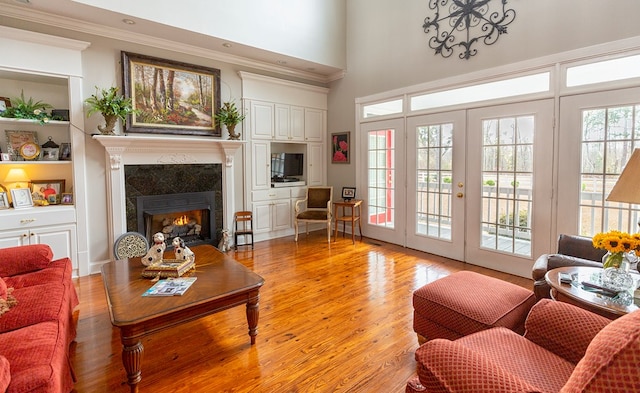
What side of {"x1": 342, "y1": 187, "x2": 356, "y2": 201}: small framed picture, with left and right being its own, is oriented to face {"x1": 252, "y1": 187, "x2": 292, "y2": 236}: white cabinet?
right

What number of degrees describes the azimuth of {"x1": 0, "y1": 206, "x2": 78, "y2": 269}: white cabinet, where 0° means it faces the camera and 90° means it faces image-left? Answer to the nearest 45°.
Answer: approximately 0°

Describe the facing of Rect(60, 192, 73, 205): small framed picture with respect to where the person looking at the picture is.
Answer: facing the viewer

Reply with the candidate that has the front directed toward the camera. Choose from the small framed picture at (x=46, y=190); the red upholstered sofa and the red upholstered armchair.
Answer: the small framed picture

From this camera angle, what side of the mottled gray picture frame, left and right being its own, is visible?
front

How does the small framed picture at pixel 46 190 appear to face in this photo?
toward the camera

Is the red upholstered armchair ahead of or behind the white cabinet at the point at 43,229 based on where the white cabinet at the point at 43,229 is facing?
ahead

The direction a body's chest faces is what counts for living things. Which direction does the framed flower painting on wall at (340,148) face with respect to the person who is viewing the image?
facing the viewer and to the left of the viewer

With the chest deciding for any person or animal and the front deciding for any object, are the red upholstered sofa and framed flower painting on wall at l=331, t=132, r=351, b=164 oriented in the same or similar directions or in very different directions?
very different directions

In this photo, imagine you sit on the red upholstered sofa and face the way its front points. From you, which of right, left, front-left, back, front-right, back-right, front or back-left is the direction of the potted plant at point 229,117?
front-left

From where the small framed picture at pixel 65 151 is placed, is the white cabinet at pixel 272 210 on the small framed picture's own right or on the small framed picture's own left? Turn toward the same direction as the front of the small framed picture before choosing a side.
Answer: on the small framed picture's own left

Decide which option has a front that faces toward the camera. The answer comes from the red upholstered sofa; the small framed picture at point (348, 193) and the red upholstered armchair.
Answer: the small framed picture

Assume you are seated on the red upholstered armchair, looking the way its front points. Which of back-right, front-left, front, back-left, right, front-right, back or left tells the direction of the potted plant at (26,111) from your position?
front-left

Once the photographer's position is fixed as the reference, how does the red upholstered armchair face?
facing away from the viewer and to the left of the viewer

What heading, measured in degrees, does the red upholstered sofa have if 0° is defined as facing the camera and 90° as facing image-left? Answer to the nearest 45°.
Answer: approximately 270°

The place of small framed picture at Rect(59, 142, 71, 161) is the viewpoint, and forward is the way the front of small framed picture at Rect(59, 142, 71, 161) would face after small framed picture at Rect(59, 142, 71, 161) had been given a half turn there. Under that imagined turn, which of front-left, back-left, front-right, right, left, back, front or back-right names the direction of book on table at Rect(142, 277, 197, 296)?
back
